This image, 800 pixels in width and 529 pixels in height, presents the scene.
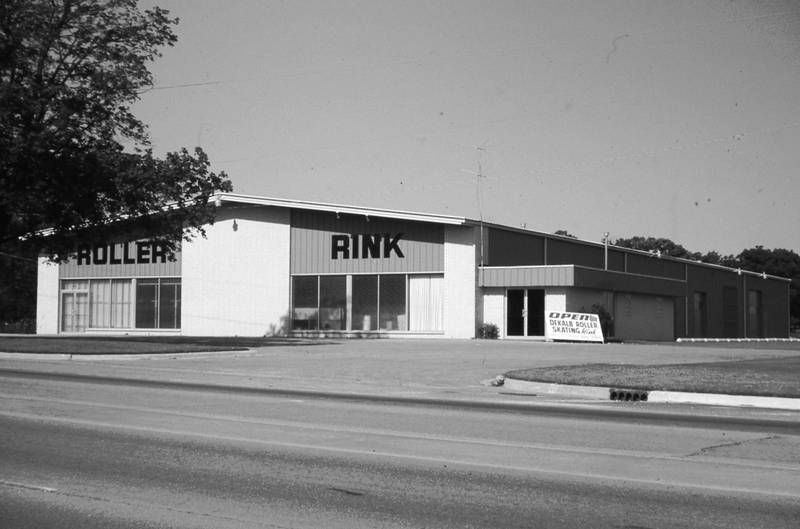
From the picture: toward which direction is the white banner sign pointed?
toward the camera

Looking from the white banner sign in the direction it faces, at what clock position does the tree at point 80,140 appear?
The tree is roughly at 2 o'clock from the white banner sign.
